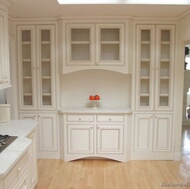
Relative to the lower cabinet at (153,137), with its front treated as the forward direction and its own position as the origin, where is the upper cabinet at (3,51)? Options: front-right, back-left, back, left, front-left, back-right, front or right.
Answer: front-right

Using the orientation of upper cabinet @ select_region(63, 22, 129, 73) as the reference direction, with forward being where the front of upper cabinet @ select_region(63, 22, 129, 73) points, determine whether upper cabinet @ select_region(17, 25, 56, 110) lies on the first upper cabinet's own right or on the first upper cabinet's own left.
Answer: on the first upper cabinet's own right

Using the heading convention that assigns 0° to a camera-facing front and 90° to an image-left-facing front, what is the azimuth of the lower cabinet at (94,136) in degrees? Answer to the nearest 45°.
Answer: approximately 0°

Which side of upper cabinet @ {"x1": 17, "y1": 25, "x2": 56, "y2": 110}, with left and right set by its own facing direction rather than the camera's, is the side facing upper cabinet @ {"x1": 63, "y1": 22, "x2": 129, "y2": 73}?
left

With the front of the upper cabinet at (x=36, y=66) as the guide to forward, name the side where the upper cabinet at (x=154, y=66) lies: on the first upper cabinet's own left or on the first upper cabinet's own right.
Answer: on the first upper cabinet's own left

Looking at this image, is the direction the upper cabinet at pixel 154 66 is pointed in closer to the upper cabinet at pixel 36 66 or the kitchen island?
the kitchen island

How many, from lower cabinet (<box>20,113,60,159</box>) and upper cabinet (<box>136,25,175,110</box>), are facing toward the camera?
2

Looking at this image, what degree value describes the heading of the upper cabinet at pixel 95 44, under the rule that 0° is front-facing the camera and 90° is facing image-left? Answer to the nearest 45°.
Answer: approximately 0°

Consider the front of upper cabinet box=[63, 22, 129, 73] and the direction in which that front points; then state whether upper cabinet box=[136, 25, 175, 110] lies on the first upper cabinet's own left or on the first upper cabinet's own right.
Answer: on the first upper cabinet's own left

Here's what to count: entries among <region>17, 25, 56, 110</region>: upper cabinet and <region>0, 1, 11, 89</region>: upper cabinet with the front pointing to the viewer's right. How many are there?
1

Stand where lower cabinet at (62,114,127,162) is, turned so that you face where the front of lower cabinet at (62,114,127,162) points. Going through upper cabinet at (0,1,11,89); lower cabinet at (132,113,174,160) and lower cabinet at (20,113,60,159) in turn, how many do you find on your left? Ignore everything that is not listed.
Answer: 1

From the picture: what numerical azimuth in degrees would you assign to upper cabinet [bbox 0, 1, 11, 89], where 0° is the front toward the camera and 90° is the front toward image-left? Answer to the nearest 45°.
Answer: approximately 270°
